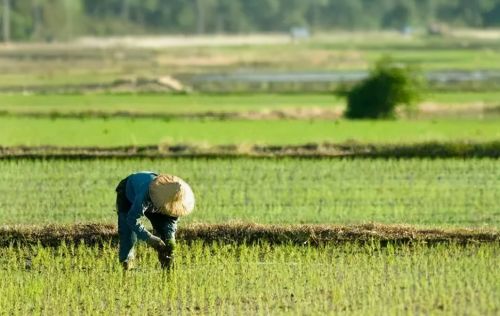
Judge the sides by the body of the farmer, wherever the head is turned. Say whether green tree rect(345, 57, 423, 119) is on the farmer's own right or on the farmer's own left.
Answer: on the farmer's own left

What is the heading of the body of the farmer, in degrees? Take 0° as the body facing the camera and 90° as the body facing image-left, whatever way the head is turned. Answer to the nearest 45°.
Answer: approximately 315°
